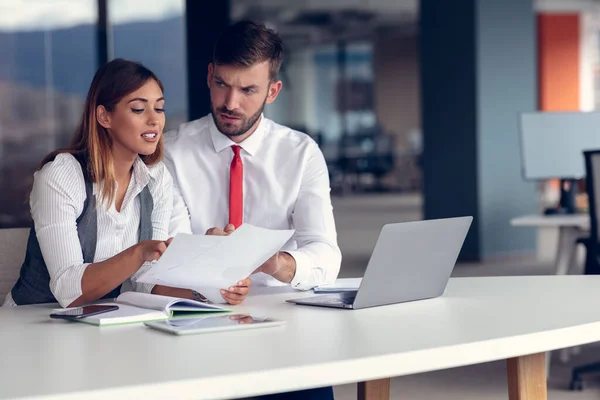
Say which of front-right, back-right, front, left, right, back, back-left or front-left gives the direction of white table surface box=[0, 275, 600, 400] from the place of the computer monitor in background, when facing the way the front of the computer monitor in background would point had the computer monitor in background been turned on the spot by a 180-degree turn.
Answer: back

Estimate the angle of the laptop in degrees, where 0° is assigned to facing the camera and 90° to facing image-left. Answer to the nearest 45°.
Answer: approximately 135°

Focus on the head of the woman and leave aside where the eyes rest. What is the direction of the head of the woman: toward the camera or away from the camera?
toward the camera

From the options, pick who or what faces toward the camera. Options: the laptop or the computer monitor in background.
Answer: the computer monitor in background

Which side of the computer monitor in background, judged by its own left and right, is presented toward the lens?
front

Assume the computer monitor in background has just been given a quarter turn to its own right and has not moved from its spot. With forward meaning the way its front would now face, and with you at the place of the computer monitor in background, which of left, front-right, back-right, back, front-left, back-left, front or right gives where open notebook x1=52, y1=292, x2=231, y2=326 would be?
left

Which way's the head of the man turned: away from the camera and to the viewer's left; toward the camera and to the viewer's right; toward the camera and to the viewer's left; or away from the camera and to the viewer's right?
toward the camera and to the viewer's left

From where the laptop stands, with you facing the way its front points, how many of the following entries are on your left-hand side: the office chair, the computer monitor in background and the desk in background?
0

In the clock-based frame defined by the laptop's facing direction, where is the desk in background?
The desk in background is roughly at 2 o'clock from the laptop.

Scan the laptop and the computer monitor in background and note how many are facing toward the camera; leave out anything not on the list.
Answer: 1

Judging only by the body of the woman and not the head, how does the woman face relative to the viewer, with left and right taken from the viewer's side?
facing the viewer and to the right of the viewer

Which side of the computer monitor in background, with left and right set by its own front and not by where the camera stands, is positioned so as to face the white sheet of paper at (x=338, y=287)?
front

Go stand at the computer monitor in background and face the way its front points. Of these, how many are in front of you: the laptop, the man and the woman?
3

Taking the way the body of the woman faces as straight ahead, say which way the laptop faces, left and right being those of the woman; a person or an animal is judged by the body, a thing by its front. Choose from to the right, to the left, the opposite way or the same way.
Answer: the opposite way
